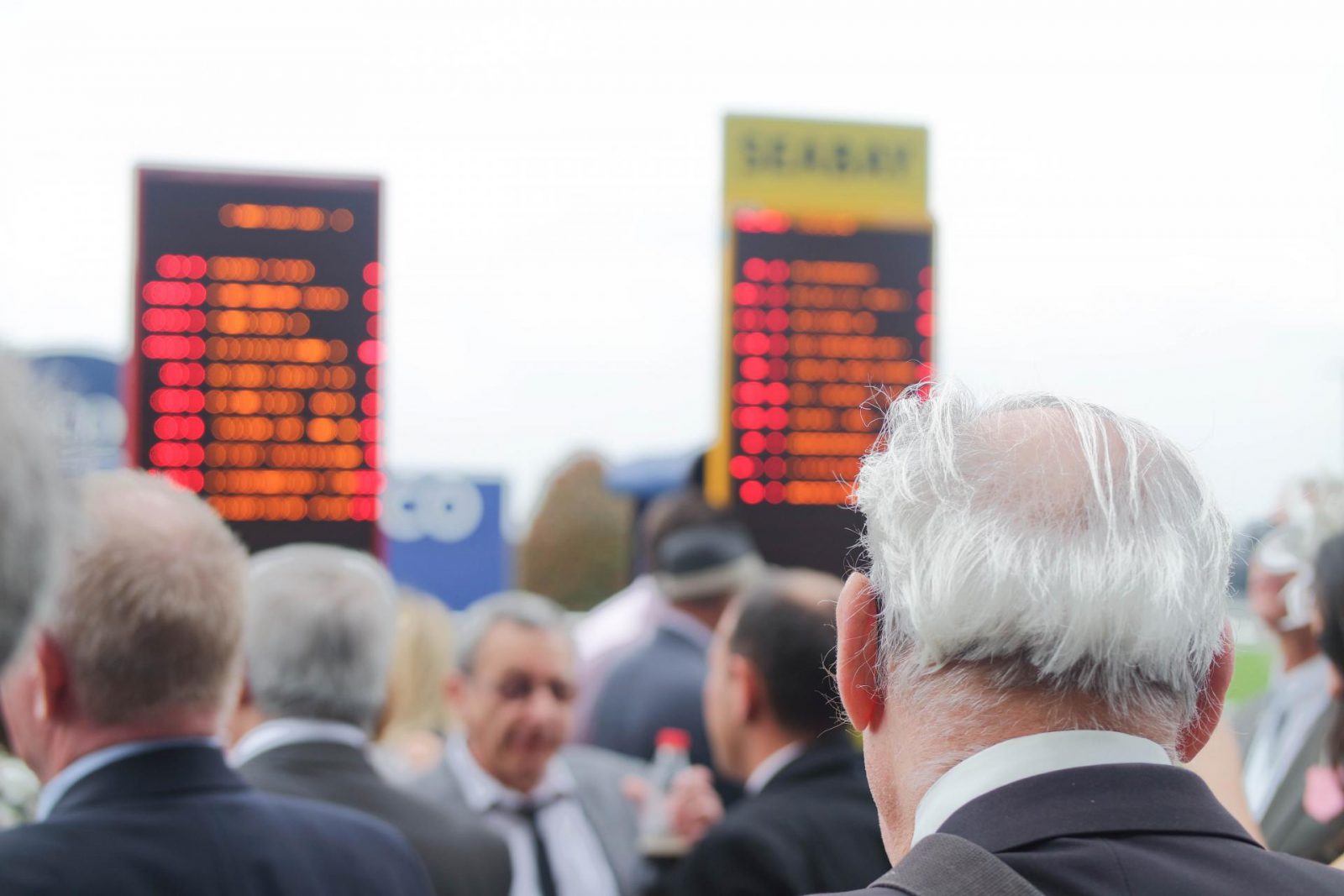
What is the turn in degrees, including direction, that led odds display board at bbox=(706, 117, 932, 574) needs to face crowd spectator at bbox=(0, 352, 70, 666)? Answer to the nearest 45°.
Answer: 0° — it already faces them

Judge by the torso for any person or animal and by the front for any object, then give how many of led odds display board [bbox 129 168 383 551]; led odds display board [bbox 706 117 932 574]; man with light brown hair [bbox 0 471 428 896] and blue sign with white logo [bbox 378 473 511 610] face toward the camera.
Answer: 3

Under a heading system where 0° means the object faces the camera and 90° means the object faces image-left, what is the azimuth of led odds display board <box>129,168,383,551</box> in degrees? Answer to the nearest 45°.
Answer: approximately 0°

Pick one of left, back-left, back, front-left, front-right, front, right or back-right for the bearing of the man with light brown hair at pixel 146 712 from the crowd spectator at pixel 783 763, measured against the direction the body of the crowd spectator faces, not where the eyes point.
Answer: left

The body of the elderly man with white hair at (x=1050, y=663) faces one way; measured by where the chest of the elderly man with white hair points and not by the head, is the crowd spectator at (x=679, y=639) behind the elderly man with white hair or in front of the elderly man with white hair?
in front

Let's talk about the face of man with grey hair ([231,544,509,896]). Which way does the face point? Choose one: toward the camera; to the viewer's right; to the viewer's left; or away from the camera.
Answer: away from the camera

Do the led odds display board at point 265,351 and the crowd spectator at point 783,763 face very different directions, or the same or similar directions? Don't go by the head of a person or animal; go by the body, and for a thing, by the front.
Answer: very different directions

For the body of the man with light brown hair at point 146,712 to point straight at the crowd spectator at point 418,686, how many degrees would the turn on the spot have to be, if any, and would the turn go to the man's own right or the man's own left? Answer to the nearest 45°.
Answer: approximately 45° to the man's own right

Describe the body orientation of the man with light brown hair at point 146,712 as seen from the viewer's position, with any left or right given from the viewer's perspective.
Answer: facing away from the viewer and to the left of the viewer

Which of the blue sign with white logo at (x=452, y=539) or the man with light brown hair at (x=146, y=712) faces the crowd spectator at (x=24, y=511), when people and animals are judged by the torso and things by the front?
the blue sign with white logo

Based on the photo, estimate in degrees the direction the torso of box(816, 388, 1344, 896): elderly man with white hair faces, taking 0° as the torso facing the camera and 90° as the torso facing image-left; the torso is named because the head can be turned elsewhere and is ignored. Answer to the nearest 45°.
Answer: approximately 135°

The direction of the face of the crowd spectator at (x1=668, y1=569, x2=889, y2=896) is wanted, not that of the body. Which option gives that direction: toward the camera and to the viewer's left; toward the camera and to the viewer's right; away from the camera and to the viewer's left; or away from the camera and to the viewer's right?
away from the camera and to the viewer's left
